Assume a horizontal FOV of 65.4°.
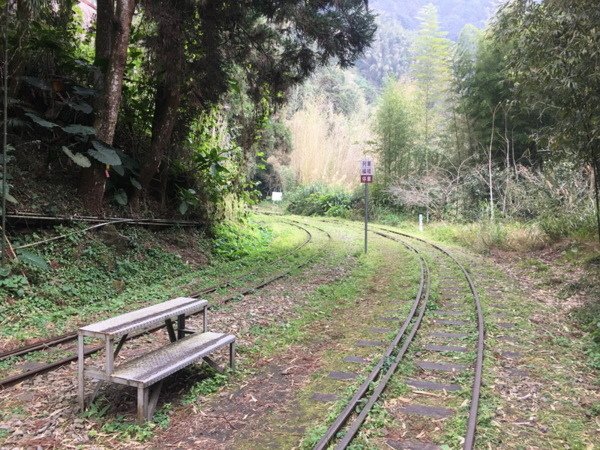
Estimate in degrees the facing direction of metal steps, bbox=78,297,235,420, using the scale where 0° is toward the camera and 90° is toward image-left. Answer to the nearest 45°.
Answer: approximately 315°

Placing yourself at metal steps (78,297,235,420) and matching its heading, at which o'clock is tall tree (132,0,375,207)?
The tall tree is roughly at 8 o'clock from the metal steps.

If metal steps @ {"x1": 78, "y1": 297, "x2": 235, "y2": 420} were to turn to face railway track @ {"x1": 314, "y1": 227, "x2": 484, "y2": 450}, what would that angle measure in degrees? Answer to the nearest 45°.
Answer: approximately 45° to its left

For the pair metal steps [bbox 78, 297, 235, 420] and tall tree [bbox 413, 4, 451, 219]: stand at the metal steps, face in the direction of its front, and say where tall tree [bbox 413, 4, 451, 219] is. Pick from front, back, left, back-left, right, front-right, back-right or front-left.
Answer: left

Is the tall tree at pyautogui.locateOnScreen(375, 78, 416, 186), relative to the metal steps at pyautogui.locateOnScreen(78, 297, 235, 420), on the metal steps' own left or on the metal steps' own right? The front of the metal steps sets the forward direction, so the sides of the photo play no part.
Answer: on the metal steps' own left

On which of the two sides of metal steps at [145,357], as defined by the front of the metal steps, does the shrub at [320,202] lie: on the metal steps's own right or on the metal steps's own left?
on the metal steps's own left

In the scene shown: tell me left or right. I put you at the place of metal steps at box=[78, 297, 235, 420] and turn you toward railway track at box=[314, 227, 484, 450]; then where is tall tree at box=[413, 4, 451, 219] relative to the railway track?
left
